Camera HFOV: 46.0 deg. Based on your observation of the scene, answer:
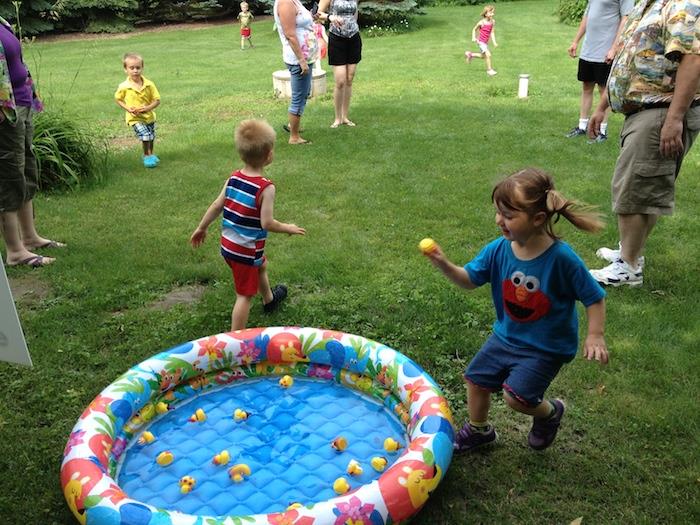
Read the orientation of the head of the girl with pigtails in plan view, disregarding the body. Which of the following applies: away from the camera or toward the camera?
toward the camera

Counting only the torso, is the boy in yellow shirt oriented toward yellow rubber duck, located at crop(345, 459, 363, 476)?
yes

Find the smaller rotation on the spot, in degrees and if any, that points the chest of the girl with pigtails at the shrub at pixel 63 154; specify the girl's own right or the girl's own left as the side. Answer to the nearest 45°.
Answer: approximately 90° to the girl's own right

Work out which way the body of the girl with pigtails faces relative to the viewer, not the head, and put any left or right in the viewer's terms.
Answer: facing the viewer and to the left of the viewer

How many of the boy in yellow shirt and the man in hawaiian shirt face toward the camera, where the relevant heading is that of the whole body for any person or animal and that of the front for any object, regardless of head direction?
1

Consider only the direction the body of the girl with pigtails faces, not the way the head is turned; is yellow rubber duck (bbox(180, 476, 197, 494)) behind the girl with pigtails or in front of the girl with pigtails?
in front

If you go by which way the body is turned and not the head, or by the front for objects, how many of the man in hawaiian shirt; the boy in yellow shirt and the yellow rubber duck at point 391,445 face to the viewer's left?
1

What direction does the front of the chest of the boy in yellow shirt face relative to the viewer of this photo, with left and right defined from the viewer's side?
facing the viewer

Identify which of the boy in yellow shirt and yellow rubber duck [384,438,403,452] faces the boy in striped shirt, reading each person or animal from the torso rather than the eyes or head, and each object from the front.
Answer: the boy in yellow shirt

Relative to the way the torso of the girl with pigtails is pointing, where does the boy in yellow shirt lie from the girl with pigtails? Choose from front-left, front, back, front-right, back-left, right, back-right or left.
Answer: right

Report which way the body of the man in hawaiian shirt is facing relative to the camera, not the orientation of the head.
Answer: to the viewer's left

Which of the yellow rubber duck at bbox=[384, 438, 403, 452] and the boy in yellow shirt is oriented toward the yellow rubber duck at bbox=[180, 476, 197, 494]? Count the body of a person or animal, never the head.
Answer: the boy in yellow shirt
